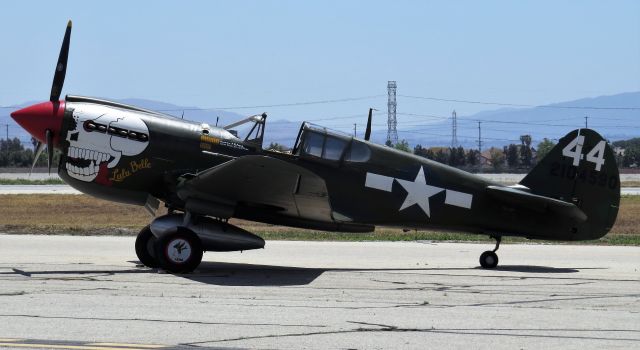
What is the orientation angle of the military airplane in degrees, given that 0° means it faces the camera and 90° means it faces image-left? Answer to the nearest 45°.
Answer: approximately 90°
